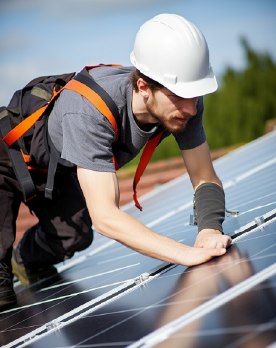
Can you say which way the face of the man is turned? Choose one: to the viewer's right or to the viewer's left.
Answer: to the viewer's right

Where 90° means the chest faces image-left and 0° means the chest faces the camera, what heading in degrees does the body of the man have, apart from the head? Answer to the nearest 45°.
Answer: approximately 315°
